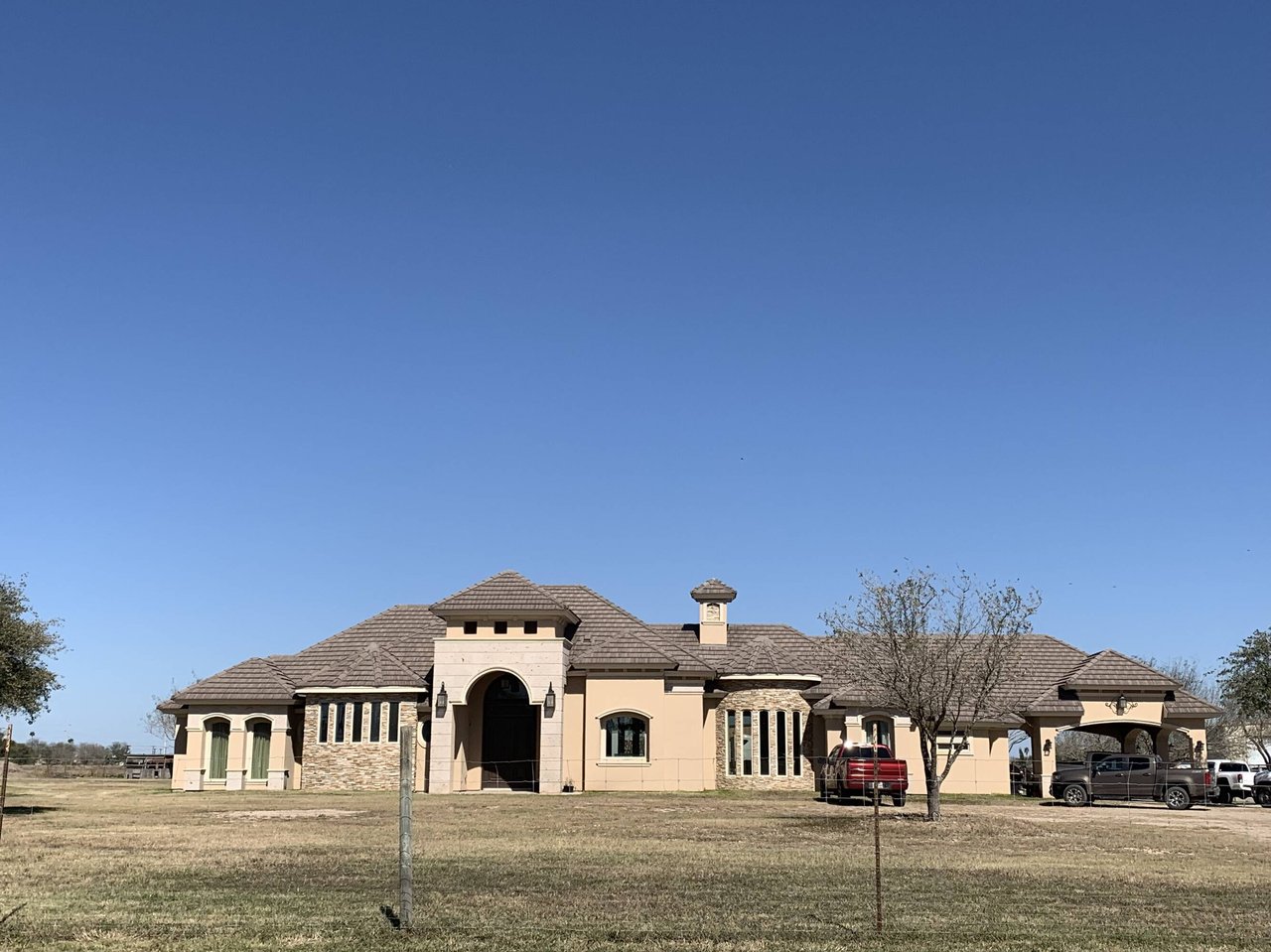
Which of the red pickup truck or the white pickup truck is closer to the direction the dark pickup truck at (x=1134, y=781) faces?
the red pickup truck

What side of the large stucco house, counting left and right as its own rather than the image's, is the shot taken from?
front

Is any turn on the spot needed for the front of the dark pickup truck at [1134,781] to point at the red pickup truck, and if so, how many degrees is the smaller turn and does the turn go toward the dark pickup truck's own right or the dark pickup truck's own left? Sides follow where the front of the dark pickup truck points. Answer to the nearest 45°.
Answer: approximately 45° to the dark pickup truck's own left

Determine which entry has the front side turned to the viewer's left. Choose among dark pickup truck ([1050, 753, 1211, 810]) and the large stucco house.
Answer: the dark pickup truck

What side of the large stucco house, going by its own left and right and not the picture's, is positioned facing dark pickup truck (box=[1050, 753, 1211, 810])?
left

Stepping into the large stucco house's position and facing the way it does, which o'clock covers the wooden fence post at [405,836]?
The wooden fence post is roughly at 12 o'clock from the large stucco house.

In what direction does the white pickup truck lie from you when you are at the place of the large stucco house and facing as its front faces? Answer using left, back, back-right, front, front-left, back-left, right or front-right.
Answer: left

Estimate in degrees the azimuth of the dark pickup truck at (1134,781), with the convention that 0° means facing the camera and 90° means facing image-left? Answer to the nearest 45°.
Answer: approximately 90°

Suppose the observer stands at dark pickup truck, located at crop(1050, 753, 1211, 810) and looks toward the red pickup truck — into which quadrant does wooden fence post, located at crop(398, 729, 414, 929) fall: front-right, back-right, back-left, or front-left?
front-left

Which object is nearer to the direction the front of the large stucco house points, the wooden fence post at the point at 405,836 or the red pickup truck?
the wooden fence post

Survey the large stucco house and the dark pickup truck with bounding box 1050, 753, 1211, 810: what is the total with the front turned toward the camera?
1

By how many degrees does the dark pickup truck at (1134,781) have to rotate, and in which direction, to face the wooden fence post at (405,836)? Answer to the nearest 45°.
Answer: approximately 90° to its left

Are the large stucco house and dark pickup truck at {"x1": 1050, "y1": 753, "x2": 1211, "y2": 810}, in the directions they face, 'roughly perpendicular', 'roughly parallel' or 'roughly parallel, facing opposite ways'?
roughly perpendicular

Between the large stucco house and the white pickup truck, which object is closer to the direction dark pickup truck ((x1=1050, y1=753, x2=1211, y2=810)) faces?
the large stucco house

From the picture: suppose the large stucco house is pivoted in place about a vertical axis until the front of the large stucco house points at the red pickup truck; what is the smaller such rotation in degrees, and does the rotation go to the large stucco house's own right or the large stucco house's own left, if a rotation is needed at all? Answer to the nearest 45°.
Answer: approximately 45° to the large stucco house's own left
